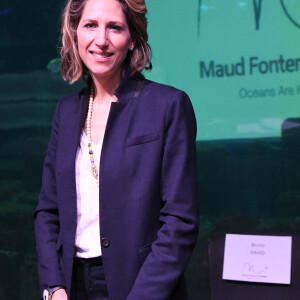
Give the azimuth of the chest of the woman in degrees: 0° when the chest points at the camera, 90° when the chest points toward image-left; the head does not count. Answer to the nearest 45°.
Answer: approximately 45°

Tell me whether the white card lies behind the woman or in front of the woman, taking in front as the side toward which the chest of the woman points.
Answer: behind
